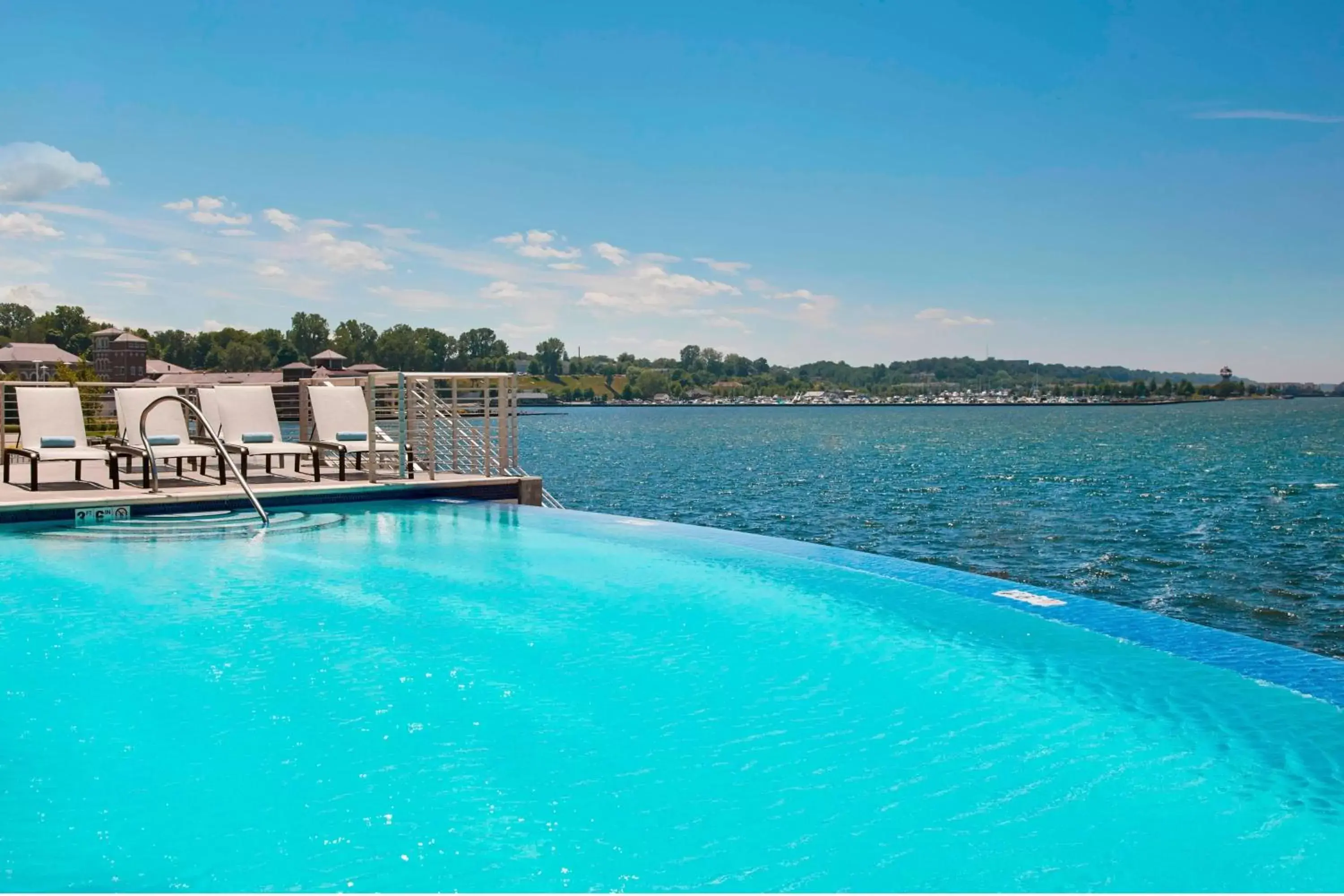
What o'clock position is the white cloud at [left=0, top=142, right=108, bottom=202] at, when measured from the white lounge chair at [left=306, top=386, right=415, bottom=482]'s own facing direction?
The white cloud is roughly at 7 o'clock from the white lounge chair.

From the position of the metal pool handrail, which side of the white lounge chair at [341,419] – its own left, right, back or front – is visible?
right

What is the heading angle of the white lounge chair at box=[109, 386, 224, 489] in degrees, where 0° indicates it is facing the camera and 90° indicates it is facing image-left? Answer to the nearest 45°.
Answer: approximately 315°

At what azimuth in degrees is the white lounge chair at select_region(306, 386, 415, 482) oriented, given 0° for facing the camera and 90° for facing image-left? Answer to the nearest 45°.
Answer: approximately 315°

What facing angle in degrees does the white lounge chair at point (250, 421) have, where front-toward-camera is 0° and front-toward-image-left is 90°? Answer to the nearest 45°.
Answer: approximately 315°

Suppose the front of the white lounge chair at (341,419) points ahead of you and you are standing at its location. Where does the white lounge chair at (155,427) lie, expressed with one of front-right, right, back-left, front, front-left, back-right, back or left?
back-right

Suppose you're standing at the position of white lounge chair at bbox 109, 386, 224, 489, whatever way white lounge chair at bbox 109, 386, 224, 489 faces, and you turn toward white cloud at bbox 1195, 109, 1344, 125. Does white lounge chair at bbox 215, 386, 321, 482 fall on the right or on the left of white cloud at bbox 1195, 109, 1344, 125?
right

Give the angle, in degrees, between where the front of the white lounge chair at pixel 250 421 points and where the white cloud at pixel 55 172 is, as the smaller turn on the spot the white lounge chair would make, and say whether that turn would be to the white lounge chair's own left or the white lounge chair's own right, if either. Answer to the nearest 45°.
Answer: approximately 135° to the white lounge chair's own left

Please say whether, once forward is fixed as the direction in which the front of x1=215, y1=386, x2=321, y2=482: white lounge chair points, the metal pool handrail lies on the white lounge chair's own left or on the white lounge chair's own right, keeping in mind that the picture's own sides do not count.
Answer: on the white lounge chair's own right

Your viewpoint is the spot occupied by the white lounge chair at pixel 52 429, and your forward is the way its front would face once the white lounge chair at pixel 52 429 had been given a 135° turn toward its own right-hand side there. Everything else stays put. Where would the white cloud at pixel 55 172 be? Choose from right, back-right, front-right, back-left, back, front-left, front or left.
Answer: right
